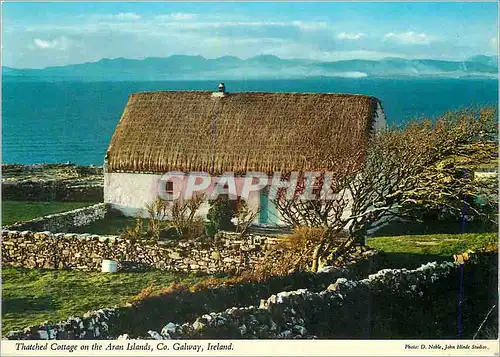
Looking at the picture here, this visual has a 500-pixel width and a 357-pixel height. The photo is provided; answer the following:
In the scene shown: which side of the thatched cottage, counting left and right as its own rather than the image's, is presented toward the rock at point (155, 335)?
front

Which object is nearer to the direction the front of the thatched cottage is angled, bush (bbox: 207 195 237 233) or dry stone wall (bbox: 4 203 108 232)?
the bush

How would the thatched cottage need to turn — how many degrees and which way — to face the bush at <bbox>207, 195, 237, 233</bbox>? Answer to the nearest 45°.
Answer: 0° — it already faces it

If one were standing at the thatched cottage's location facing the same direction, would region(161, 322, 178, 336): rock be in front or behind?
in front

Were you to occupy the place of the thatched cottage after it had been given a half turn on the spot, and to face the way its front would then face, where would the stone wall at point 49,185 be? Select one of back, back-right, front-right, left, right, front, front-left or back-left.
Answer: front-left

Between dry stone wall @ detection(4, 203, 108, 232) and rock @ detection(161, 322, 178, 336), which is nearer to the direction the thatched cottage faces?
the rock

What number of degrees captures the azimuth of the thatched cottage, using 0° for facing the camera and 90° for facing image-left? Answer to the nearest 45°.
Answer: approximately 0°
